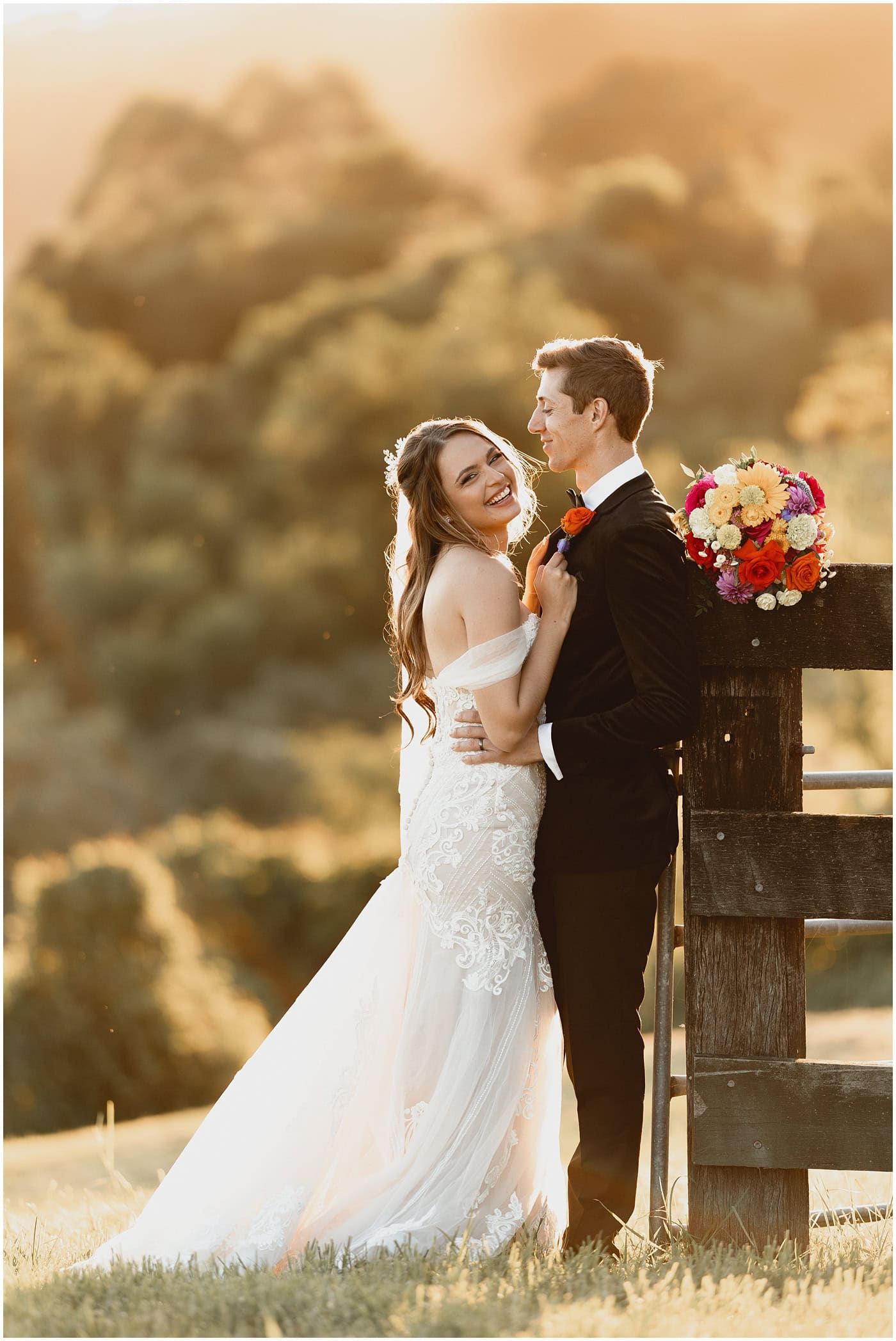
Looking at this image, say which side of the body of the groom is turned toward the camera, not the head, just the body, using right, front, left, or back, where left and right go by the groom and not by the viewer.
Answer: left

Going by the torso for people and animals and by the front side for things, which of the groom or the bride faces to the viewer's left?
the groom

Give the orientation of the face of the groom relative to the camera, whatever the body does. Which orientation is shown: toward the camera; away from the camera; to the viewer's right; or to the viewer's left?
to the viewer's left

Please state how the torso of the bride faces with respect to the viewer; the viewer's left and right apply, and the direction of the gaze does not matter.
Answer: facing to the right of the viewer

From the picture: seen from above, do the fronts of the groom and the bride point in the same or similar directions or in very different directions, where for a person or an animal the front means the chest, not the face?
very different directions

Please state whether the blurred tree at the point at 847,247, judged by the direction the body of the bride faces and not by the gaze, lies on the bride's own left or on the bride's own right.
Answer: on the bride's own left
